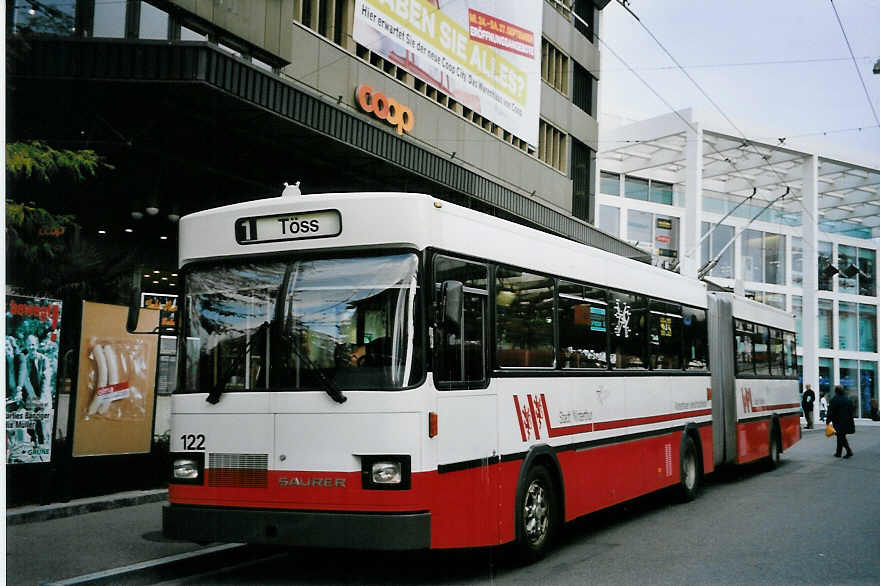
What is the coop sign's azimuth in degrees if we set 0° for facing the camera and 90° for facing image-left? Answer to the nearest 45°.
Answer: approximately 315°

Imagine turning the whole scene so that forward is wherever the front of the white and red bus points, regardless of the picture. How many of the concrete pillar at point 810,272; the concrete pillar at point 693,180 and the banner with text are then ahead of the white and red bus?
0

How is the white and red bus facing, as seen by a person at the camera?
facing the viewer and to the left of the viewer

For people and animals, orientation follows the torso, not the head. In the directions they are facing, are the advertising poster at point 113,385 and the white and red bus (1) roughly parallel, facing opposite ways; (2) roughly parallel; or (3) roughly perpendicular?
roughly perpendicular

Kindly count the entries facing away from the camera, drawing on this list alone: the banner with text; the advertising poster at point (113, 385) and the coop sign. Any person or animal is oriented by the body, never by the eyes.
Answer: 0

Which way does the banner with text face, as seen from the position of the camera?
facing the viewer and to the right of the viewer

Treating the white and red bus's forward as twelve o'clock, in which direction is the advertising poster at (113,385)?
The advertising poster is roughly at 1 o'clock from the white and red bus.

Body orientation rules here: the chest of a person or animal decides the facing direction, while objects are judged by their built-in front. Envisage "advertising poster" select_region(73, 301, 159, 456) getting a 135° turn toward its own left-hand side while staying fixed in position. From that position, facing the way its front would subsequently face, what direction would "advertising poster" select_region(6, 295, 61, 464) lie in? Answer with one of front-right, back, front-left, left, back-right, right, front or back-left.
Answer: back

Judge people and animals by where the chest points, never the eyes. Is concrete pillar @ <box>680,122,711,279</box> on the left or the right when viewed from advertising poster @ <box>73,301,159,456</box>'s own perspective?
on its left

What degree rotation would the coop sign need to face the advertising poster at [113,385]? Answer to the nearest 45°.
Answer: approximately 90° to its right

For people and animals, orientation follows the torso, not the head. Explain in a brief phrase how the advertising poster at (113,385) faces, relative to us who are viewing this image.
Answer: facing the viewer

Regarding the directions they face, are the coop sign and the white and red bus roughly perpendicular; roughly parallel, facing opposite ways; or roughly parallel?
roughly perpendicular

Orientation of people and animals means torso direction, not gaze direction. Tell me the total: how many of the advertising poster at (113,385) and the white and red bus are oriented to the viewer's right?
0

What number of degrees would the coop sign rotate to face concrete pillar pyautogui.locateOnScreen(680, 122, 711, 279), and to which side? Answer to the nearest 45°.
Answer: approximately 90° to its left

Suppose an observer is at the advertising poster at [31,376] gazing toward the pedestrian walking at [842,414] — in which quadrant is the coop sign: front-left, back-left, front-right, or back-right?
front-left

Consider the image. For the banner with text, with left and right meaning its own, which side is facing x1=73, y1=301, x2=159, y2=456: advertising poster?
right

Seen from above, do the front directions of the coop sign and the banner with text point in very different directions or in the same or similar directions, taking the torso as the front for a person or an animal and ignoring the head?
same or similar directions
